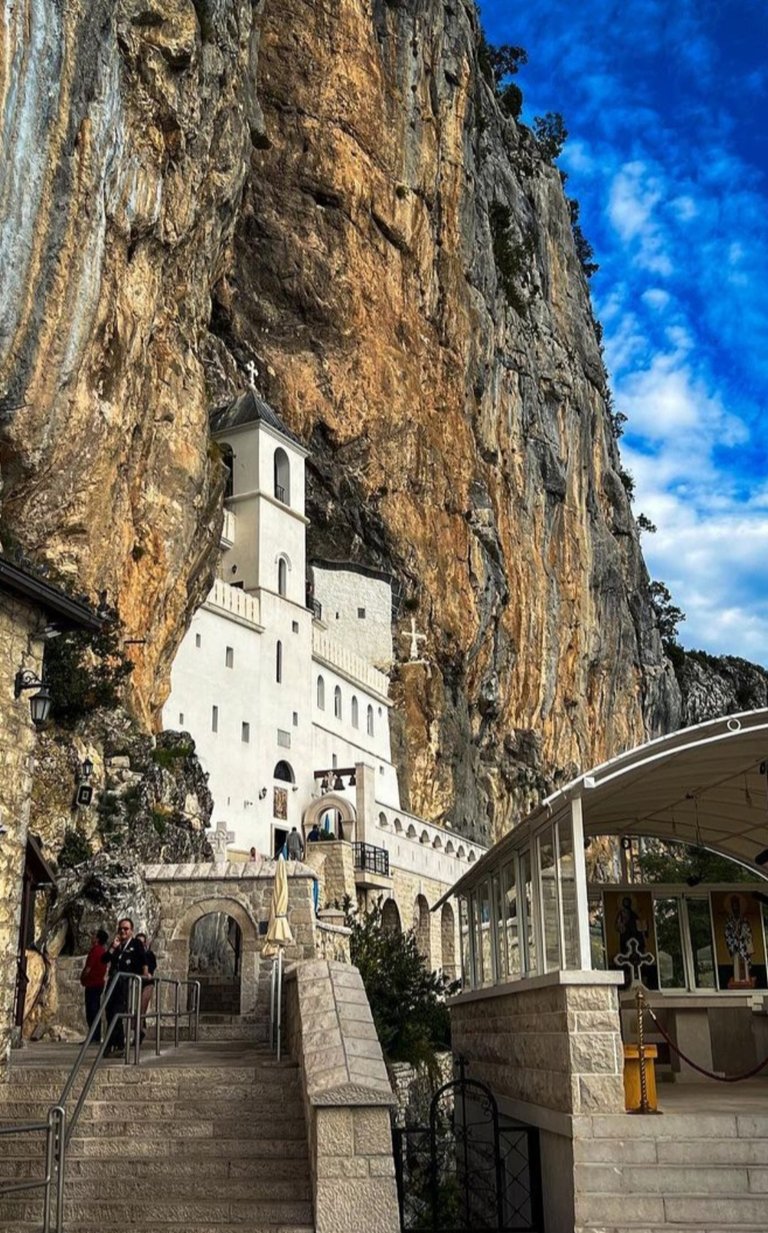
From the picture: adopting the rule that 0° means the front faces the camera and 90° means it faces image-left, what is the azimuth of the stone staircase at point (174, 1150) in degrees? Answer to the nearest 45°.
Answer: approximately 0°

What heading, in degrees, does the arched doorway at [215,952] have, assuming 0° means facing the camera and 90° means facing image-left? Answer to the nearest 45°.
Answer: approximately 0°

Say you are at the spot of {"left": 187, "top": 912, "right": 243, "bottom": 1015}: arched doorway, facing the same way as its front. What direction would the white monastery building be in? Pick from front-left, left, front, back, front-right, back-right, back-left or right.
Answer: back

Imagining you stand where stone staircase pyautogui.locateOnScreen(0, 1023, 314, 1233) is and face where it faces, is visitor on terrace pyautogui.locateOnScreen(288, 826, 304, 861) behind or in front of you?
behind

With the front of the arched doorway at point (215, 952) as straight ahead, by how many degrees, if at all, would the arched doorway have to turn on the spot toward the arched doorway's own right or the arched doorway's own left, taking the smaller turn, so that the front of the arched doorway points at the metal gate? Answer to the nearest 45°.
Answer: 0° — it already faces it

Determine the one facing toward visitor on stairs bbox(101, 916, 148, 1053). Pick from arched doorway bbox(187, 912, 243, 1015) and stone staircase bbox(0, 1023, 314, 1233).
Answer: the arched doorway

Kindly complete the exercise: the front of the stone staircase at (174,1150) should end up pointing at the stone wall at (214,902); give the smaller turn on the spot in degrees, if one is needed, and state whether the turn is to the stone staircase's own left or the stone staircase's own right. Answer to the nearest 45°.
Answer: approximately 180°

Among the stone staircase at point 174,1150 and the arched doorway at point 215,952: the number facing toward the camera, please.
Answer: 2

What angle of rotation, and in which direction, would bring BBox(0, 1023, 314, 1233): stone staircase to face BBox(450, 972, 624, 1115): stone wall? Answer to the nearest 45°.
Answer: approximately 90° to its left
